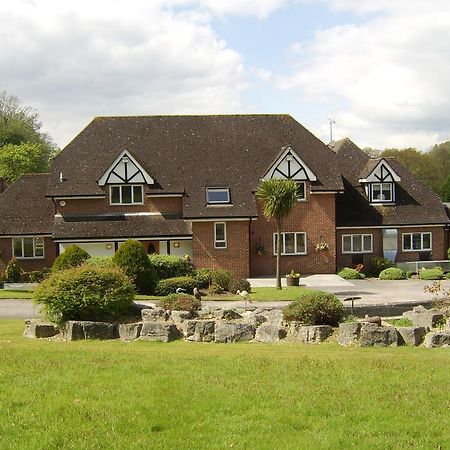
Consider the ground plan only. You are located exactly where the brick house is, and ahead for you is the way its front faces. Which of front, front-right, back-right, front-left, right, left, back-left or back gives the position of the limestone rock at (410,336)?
front

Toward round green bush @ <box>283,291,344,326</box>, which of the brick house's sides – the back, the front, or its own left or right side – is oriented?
front

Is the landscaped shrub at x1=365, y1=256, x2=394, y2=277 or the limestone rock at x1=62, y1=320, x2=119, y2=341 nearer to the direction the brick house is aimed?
the limestone rock

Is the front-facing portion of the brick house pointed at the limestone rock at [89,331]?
yes

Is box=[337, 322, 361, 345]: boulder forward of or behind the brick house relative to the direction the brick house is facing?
forward

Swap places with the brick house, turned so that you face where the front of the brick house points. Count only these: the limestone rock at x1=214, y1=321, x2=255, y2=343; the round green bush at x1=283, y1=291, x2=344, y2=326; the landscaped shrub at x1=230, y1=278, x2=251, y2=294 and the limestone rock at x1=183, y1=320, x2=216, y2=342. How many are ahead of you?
4

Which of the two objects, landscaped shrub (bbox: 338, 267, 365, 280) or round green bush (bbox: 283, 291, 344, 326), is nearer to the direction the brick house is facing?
the round green bush

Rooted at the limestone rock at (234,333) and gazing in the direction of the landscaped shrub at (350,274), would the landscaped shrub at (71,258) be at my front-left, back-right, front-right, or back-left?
front-left

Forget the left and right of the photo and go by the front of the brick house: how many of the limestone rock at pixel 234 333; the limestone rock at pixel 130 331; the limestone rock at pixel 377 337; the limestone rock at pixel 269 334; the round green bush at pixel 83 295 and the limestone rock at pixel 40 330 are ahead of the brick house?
6

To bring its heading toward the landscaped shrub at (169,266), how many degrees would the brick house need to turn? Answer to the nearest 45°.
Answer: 0° — it already faces it

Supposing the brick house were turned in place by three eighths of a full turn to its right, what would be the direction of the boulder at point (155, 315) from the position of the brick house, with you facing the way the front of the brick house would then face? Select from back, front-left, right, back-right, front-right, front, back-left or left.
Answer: back-left

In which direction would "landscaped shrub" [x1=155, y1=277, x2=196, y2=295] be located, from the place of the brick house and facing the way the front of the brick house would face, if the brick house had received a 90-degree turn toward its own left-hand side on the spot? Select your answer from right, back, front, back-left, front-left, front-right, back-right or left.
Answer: right

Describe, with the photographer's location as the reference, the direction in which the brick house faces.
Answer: facing the viewer

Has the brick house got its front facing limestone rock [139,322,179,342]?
yes

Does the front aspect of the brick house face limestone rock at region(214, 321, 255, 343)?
yes

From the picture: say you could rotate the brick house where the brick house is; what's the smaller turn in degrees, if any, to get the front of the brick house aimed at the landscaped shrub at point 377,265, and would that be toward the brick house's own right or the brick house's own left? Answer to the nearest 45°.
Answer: approximately 90° to the brick house's own left
